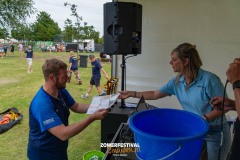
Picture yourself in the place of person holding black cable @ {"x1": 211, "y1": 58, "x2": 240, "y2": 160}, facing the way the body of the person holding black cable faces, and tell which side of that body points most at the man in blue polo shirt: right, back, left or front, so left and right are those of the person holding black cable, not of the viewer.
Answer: front

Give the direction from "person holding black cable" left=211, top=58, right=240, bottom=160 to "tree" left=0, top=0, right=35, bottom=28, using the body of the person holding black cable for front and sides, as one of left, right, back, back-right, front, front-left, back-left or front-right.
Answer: front-right

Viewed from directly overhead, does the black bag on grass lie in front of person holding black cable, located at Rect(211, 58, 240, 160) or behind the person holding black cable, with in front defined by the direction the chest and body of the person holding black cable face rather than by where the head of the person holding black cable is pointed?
in front

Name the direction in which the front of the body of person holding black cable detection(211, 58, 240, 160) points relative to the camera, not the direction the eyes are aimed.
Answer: to the viewer's left

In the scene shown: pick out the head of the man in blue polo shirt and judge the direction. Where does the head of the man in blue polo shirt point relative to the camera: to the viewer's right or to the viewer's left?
to the viewer's right
